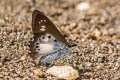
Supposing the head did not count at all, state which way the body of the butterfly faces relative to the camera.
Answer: to the viewer's right
